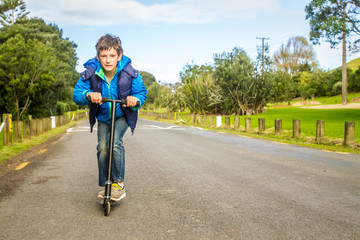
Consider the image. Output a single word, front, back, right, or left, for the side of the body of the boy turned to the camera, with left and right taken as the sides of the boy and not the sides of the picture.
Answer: front

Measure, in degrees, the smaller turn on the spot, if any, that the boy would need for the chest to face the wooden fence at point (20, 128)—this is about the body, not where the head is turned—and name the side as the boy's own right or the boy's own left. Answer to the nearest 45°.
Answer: approximately 180°

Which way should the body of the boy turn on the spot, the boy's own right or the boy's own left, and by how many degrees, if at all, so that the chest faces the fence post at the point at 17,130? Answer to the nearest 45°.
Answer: approximately 180°

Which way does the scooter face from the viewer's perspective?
toward the camera

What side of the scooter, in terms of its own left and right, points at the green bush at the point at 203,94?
back

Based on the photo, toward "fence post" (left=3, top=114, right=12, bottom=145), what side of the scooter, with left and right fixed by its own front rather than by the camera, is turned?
back

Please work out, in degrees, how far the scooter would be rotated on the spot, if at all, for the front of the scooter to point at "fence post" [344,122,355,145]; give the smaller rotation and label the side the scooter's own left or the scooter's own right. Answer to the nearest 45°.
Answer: approximately 135° to the scooter's own left

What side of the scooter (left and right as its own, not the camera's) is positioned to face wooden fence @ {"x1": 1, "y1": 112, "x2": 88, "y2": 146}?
back
